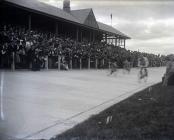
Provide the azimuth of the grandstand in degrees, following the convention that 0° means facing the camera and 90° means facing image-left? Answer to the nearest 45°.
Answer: approximately 315°
